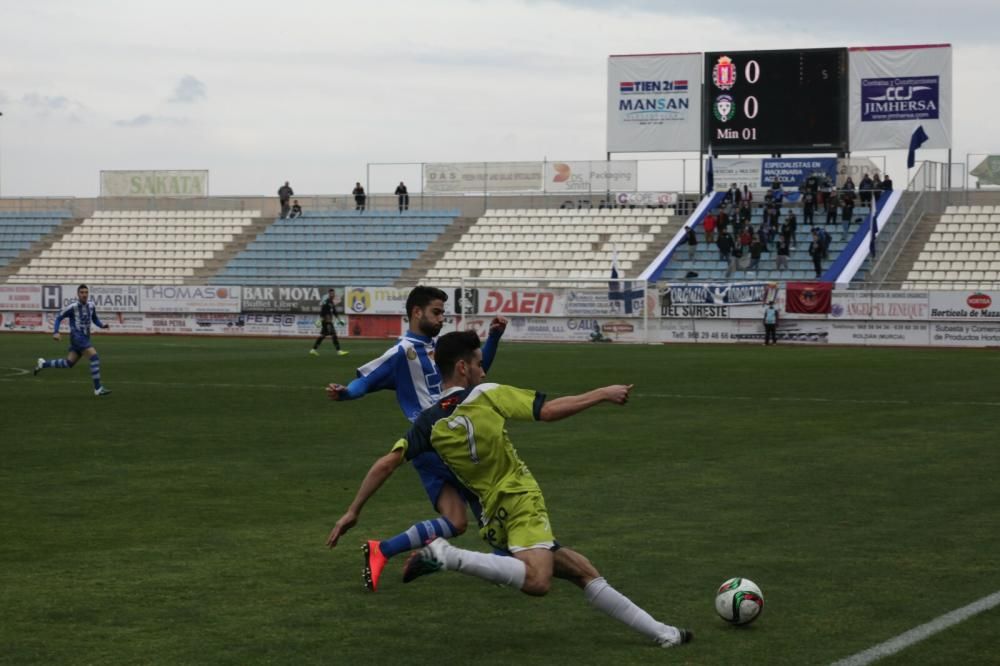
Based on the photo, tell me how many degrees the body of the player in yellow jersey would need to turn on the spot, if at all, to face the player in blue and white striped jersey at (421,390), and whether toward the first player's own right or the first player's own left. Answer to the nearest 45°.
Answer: approximately 45° to the first player's own left

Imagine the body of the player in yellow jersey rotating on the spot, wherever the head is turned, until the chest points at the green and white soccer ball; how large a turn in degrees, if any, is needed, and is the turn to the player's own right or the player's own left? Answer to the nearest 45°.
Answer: approximately 45° to the player's own right

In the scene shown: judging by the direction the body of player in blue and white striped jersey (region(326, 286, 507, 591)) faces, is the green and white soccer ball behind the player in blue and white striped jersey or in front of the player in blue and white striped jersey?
in front

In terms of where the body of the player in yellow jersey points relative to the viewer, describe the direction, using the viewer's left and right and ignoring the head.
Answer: facing away from the viewer and to the right of the viewer

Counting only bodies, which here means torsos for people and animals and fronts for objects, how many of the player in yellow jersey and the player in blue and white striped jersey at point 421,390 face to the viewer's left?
0
